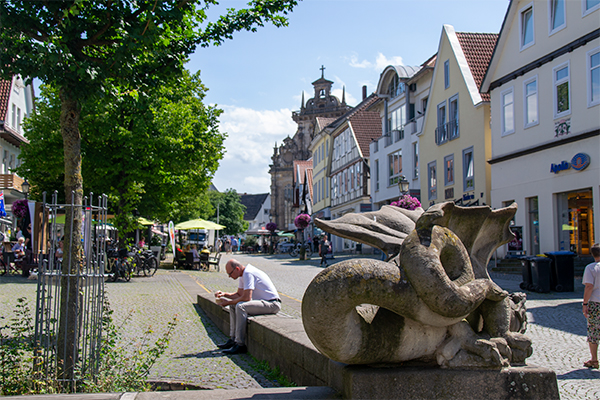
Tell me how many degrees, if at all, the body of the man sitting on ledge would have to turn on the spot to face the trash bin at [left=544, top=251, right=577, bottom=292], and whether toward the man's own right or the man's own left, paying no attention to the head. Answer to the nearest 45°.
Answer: approximately 135° to the man's own right

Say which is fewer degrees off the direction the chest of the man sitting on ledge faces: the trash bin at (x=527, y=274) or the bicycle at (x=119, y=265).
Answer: the bicycle

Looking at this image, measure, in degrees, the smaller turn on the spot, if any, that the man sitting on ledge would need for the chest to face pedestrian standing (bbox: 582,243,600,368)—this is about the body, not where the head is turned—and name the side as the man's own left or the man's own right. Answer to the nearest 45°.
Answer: approximately 180°

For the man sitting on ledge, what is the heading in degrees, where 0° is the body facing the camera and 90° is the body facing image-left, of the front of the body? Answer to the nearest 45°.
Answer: approximately 90°

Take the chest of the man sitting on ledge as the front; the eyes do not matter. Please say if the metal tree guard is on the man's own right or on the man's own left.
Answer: on the man's own left

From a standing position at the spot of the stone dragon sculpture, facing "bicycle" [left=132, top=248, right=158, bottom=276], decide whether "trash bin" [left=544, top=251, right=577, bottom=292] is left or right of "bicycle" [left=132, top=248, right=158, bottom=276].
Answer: right

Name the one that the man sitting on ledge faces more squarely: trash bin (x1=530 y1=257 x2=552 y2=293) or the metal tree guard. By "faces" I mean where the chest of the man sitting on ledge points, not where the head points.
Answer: the metal tree guard

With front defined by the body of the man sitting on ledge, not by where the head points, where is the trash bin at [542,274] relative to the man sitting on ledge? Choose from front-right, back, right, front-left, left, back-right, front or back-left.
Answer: back-right

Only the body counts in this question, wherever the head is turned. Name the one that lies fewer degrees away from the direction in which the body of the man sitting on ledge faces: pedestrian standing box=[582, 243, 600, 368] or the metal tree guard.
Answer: the metal tree guard

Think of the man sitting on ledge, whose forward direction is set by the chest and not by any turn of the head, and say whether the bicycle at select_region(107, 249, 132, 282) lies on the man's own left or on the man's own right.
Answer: on the man's own right
